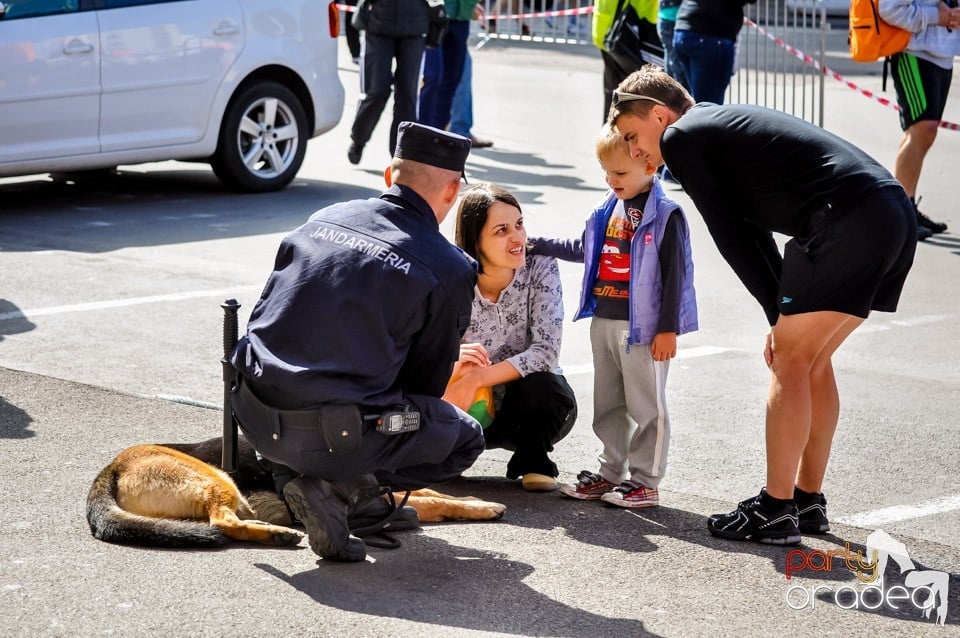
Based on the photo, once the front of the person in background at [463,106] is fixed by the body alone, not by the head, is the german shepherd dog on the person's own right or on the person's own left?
on the person's own right

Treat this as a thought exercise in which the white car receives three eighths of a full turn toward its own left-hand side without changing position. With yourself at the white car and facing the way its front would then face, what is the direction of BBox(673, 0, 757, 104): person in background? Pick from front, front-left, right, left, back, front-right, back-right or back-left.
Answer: front-left

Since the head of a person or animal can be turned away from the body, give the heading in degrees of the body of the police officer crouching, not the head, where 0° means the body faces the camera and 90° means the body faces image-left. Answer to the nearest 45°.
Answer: approximately 225°

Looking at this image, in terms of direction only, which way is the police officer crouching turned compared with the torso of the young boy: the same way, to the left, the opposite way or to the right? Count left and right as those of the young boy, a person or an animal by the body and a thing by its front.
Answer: the opposite way

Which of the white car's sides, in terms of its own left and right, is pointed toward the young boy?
left

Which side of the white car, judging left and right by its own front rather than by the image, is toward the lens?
left

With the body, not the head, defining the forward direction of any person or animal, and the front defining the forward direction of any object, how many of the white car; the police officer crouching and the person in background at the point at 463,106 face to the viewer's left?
1

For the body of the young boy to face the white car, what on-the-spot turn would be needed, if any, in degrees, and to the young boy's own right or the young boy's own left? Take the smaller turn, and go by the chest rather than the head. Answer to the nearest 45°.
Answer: approximately 90° to the young boy's own right

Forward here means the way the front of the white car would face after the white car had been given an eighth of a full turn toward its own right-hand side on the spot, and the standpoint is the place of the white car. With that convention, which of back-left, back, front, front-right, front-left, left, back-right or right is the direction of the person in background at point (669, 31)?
back-right

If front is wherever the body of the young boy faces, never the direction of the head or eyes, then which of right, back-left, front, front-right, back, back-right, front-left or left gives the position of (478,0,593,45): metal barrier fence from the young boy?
back-right

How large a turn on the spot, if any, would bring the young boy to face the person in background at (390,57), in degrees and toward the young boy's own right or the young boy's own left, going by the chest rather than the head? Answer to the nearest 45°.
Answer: approximately 135° to the young boy's own right

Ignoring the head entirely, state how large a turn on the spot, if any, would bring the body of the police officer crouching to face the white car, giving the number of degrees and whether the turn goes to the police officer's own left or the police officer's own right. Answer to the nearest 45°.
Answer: approximately 45° to the police officer's own left
